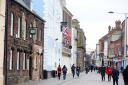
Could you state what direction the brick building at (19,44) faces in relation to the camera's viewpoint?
facing the viewer and to the right of the viewer
